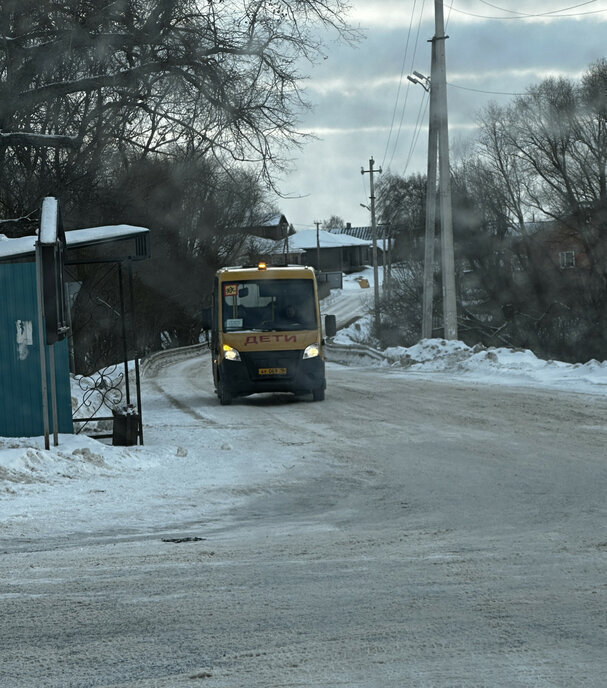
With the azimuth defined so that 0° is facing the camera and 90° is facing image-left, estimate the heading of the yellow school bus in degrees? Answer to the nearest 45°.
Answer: approximately 0°

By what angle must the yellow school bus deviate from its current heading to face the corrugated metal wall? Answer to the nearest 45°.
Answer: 0° — it already faces it

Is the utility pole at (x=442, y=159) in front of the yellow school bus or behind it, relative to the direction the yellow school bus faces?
behind

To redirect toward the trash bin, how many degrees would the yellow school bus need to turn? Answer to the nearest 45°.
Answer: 0° — it already faces it

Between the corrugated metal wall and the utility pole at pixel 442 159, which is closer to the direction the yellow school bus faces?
the corrugated metal wall

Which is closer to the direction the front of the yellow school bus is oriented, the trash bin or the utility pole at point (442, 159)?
the trash bin
